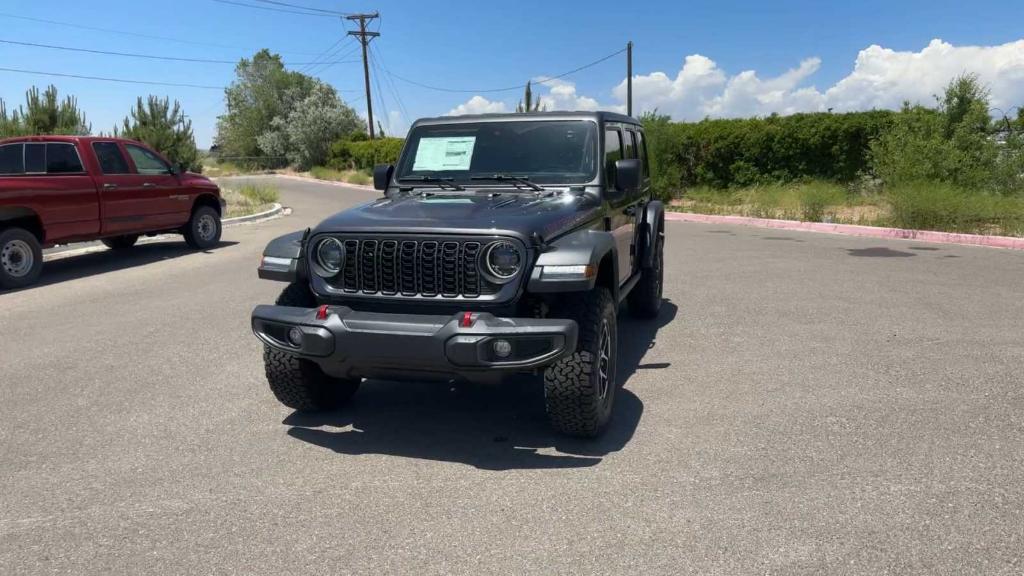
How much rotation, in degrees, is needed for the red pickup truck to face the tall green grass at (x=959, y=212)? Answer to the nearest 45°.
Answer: approximately 45° to its right

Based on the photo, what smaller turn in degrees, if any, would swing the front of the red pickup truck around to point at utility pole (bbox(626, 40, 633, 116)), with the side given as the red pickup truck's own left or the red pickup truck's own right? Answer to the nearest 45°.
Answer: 0° — it already faces it

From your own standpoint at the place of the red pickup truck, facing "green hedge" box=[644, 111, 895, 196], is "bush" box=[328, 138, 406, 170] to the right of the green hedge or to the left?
left

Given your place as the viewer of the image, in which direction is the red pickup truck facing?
facing away from the viewer and to the right of the viewer

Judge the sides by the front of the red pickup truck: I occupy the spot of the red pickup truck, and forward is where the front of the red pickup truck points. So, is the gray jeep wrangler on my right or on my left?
on my right

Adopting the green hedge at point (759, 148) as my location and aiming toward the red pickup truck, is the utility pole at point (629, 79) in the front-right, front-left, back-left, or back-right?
back-right
